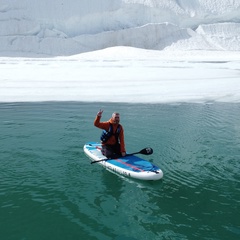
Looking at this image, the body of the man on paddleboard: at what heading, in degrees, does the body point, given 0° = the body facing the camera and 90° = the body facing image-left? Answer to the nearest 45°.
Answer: approximately 315°
